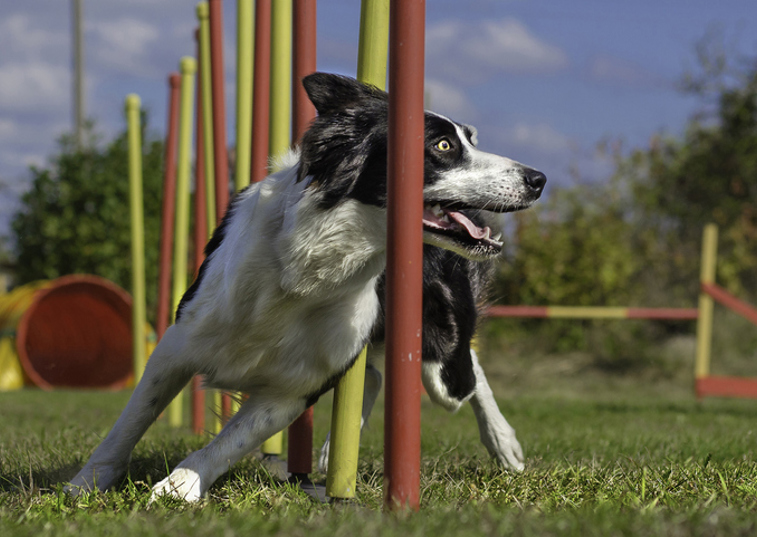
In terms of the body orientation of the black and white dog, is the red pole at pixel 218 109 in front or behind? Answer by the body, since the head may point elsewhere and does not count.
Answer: behind

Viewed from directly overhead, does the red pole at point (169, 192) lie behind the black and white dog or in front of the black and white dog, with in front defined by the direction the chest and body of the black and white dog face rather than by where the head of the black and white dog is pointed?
behind

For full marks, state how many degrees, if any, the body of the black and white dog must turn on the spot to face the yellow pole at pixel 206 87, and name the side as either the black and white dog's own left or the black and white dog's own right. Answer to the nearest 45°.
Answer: approximately 180°

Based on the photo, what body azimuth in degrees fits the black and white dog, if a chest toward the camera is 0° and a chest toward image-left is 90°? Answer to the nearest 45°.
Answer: approximately 0°

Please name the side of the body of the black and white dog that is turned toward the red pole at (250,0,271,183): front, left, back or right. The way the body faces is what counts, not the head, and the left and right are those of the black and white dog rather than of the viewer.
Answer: back

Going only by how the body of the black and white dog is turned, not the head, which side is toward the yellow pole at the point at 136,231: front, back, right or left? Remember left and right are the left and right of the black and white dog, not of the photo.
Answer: back
